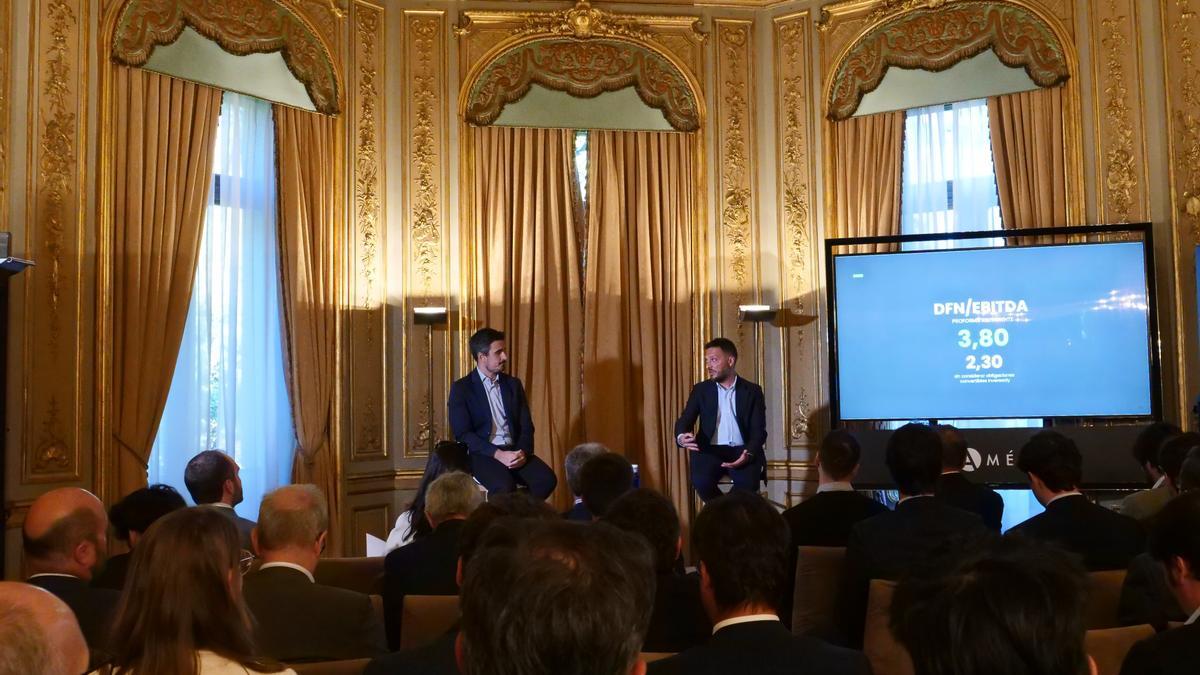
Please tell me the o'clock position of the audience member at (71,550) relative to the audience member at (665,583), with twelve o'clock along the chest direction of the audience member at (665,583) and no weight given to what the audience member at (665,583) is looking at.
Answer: the audience member at (71,550) is roughly at 9 o'clock from the audience member at (665,583).

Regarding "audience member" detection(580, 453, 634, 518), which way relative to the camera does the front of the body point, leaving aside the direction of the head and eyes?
away from the camera

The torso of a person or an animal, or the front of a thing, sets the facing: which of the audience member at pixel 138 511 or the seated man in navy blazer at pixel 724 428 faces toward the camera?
the seated man in navy blazer

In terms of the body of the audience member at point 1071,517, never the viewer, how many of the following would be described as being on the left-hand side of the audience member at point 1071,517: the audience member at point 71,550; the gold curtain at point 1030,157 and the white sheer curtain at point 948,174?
1

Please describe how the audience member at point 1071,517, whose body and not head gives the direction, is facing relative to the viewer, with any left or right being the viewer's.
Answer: facing away from the viewer and to the left of the viewer

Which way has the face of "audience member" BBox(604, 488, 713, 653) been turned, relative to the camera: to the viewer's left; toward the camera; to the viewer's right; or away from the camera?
away from the camera

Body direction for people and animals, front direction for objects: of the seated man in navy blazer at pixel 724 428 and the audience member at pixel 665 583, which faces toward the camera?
the seated man in navy blazer

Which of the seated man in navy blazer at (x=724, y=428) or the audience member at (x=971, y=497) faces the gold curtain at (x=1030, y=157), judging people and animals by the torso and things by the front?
the audience member

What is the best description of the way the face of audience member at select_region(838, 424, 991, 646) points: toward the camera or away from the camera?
away from the camera

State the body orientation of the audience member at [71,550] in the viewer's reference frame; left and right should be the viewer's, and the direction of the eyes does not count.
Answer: facing away from the viewer and to the right of the viewer

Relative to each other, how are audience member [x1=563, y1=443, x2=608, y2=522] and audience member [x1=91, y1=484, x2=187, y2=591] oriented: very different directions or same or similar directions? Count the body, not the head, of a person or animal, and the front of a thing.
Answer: same or similar directions

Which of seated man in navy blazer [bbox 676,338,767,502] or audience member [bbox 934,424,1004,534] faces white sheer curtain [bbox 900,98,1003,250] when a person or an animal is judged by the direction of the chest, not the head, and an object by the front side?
the audience member

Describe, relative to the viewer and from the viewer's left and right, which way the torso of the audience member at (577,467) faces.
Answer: facing away from the viewer

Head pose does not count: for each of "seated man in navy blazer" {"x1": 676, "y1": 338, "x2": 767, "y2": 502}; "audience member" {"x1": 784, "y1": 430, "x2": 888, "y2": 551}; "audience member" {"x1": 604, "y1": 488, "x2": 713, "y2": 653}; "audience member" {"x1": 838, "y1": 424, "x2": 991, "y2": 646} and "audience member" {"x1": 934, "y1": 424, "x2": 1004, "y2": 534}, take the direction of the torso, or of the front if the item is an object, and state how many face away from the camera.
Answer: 4

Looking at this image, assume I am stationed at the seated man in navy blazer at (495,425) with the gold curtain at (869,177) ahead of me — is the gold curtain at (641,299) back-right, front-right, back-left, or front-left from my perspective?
front-left

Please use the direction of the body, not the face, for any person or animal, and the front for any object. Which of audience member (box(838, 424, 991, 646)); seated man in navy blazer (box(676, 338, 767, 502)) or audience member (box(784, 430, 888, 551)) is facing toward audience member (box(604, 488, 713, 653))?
the seated man in navy blazer

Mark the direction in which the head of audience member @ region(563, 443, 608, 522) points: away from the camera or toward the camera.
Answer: away from the camera
